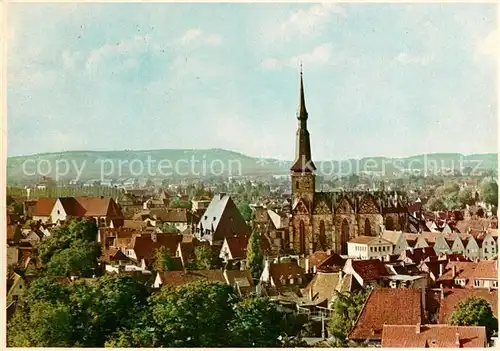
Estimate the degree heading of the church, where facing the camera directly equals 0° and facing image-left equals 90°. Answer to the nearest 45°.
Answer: approximately 90°

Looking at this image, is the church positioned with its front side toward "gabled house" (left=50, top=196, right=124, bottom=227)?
yes

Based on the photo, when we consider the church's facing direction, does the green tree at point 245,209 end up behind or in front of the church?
in front

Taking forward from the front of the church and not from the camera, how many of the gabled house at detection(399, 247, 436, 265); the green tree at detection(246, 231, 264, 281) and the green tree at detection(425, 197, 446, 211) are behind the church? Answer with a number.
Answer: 2

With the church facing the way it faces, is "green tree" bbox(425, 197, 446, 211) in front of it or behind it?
behind

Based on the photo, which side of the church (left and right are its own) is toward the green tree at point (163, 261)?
front

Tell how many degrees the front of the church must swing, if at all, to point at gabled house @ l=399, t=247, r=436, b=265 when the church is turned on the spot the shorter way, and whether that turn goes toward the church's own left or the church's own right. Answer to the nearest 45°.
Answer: approximately 180°

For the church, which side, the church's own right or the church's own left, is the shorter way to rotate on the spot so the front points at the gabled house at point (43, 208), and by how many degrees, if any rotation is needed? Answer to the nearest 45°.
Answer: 0° — it already faces it

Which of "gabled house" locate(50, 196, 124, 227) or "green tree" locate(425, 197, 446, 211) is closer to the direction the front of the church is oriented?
the gabled house

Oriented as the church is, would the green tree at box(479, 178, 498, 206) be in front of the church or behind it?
behind
